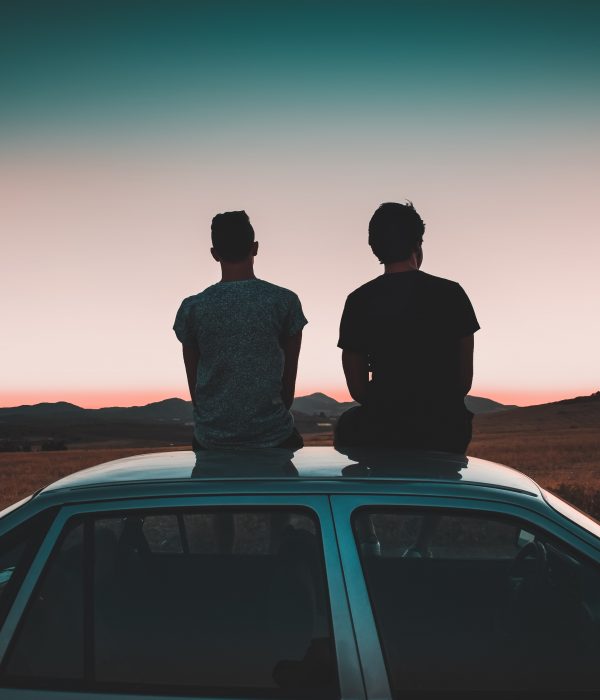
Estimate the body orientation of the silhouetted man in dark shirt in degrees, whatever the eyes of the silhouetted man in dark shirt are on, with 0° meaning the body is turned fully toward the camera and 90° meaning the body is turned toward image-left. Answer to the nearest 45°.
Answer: approximately 180°

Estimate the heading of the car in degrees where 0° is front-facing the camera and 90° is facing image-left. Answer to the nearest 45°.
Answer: approximately 270°

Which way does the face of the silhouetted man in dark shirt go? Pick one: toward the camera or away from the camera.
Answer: away from the camera
